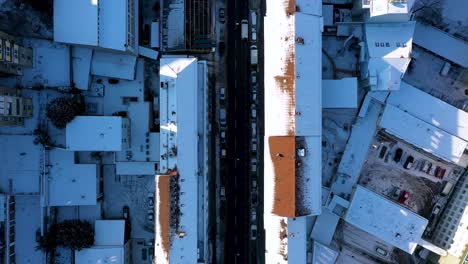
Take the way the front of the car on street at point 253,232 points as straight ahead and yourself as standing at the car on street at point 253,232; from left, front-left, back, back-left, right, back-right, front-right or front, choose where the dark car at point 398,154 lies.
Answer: right

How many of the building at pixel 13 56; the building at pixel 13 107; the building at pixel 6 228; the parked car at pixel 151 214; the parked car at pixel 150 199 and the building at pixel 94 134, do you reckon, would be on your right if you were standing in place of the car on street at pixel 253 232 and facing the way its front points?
0

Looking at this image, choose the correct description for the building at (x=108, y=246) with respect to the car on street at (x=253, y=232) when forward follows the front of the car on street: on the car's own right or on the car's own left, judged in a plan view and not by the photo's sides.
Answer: on the car's own left

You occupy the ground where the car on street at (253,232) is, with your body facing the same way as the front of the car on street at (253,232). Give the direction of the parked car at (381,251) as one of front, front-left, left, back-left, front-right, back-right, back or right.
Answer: right

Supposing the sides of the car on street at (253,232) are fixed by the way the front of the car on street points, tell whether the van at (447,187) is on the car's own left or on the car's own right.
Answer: on the car's own right

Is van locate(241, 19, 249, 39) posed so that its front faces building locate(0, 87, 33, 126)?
no

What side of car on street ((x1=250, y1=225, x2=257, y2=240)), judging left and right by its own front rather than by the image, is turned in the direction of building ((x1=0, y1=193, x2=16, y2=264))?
left

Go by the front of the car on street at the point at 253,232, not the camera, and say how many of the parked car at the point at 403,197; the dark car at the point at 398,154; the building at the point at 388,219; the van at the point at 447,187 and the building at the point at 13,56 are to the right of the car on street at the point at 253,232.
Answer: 4
